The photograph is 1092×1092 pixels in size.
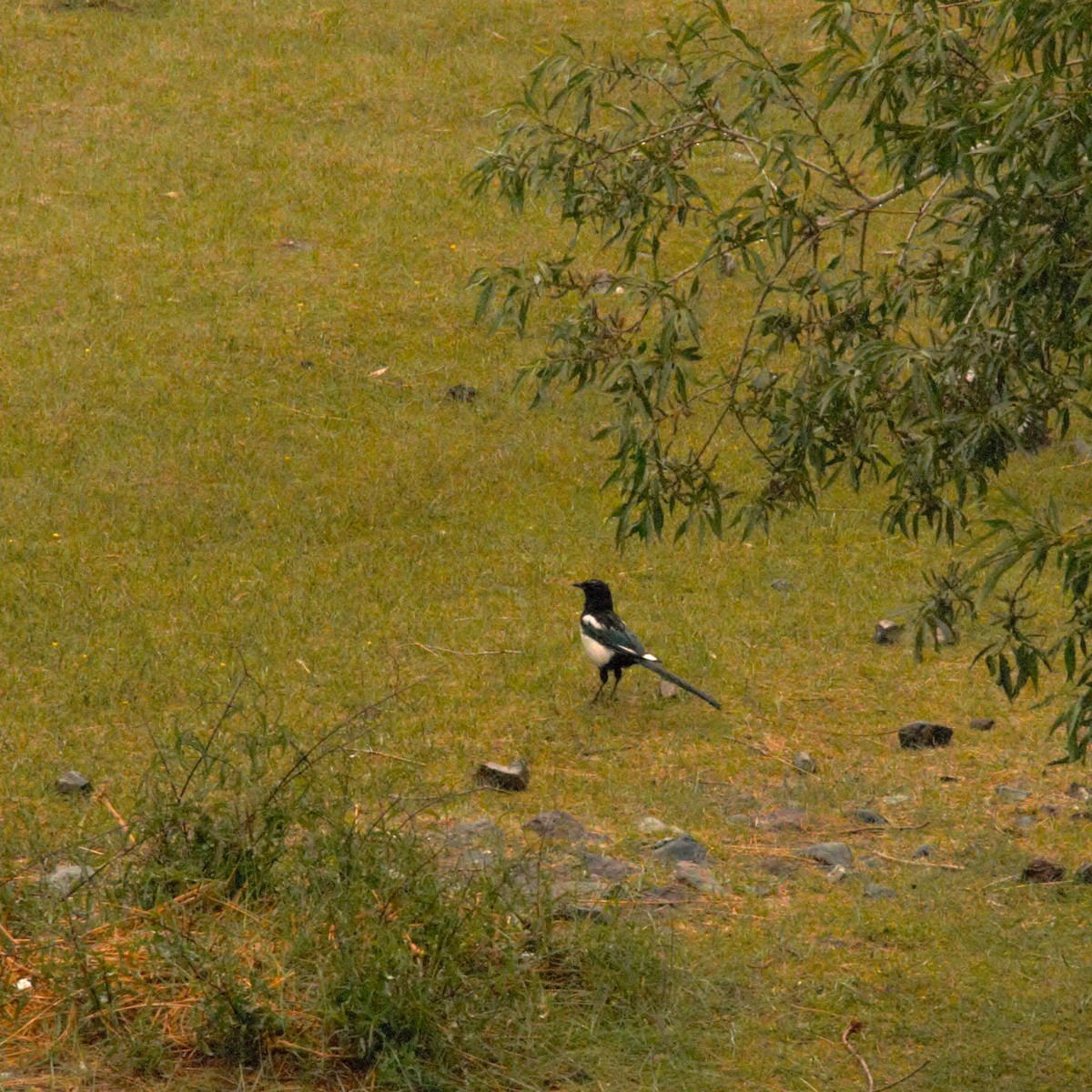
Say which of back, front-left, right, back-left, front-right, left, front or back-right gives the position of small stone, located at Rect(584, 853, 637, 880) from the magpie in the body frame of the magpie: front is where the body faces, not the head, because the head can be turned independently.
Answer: left

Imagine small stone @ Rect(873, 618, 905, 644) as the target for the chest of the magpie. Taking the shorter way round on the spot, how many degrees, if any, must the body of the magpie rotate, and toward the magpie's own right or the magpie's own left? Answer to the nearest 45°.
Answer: approximately 135° to the magpie's own right

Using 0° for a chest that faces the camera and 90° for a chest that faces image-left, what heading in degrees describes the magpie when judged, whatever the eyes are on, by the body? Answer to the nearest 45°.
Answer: approximately 90°

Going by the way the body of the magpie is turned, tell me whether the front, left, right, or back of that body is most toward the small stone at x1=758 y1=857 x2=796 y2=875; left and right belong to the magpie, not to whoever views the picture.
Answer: left

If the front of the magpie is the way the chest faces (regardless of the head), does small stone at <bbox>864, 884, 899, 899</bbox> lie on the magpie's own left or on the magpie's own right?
on the magpie's own left

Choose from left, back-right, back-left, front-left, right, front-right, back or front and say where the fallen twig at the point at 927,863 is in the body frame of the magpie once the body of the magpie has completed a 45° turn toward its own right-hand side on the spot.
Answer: back

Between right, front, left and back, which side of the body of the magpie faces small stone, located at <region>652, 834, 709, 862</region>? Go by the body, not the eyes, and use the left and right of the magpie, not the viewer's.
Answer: left

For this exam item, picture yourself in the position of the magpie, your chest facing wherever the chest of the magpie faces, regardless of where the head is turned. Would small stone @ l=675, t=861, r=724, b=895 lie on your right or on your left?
on your left

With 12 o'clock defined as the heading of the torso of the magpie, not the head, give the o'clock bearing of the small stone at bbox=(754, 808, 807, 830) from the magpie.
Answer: The small stone is roughly at 8 o'clock from the magpie.

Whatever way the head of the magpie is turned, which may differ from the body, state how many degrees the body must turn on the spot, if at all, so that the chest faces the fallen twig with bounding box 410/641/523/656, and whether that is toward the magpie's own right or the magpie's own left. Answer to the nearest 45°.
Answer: approximately 45° to the magpie's own right

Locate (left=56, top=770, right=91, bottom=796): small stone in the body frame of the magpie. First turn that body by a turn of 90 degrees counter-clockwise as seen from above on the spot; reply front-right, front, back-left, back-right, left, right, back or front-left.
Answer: front-right

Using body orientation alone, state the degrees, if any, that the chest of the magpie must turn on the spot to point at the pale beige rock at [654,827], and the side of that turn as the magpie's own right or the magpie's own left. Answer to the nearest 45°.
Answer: approximately 90° to the magpie's own left
